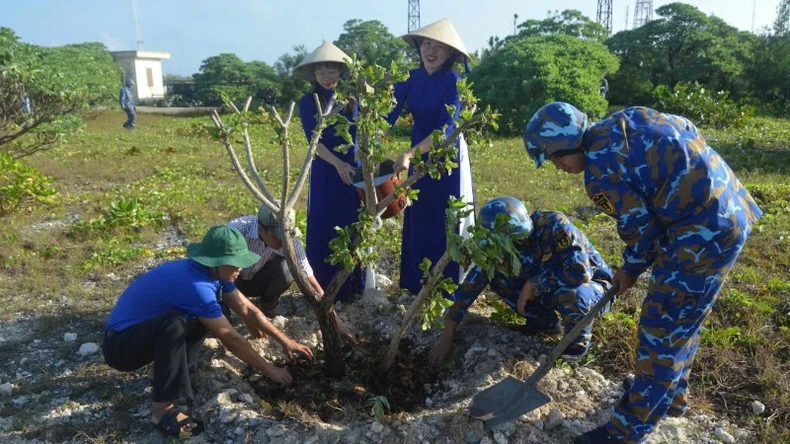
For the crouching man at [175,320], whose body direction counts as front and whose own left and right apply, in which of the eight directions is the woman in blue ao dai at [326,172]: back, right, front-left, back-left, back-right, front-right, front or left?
front-left

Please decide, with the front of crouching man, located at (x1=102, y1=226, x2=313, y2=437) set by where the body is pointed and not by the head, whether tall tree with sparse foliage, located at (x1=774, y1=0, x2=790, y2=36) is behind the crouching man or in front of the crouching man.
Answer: in front

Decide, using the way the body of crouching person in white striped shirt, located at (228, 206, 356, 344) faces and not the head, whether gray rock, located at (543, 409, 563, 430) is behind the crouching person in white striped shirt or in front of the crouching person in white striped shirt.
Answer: in front

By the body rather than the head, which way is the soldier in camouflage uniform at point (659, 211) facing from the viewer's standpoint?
to the viewer's left

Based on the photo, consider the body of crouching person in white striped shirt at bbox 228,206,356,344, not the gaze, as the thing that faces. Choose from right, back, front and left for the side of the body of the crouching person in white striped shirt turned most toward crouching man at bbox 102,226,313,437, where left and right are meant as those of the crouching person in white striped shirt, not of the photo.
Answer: right

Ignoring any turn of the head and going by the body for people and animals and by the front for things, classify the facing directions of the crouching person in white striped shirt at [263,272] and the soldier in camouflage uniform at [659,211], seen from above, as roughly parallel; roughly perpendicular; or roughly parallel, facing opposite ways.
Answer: roughly parallel, facing opposite ways

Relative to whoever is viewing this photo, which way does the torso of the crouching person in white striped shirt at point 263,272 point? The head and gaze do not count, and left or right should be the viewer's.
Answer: facing the viewer and to the right of the viewer

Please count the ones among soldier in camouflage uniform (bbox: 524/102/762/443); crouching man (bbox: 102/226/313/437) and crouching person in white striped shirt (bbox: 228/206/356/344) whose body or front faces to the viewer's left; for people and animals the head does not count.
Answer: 1

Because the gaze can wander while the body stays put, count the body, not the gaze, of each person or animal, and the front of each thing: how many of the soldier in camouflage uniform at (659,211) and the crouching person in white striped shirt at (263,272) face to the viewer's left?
1

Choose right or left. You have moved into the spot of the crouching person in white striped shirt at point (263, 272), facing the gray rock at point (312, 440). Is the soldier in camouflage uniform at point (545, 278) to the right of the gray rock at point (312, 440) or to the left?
left

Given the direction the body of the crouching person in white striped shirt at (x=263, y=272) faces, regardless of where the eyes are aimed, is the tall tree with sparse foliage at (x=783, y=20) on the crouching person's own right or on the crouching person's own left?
on the crouching person's own left

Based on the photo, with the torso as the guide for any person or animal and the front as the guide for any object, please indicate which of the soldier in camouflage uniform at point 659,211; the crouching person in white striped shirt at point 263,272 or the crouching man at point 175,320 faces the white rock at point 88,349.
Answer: the soldier in camouflage uniform

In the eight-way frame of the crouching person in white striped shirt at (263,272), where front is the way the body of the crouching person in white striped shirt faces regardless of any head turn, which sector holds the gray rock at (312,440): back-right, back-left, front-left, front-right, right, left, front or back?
front-right

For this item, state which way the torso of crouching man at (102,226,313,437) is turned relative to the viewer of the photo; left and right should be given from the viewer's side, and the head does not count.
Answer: facing to the right of the viewer

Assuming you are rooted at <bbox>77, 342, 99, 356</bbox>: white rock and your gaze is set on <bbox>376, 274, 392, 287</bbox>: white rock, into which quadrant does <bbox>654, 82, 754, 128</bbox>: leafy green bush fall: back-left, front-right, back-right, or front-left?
front-left
